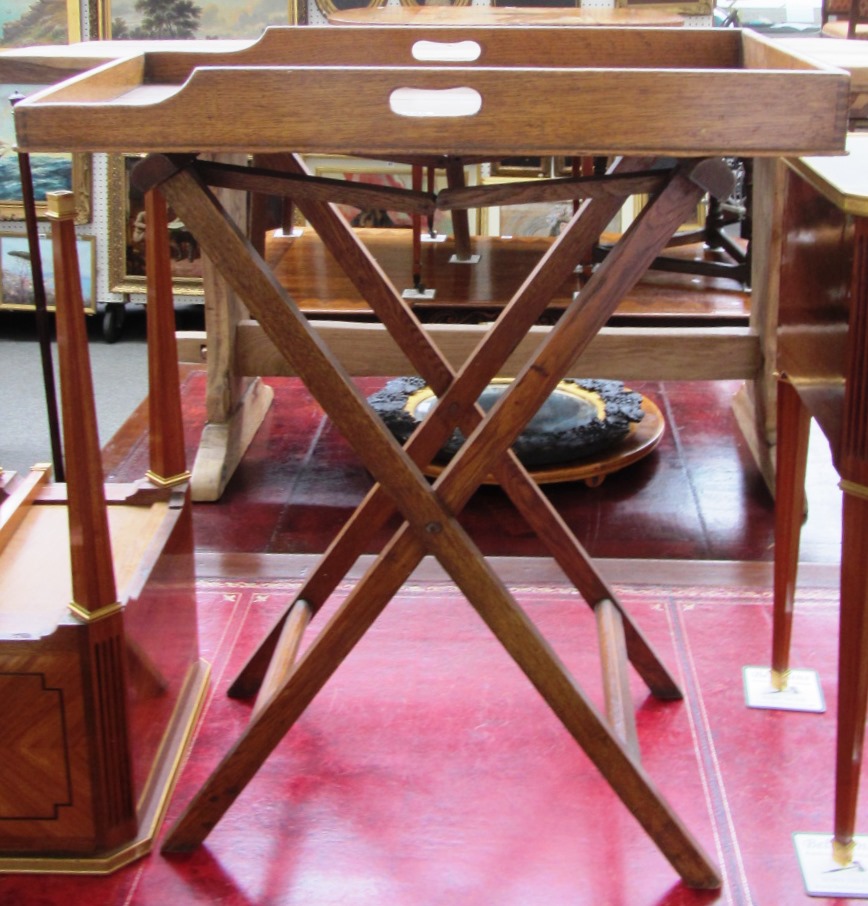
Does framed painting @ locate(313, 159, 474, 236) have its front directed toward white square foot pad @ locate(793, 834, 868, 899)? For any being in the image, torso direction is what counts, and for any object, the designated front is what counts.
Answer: yes

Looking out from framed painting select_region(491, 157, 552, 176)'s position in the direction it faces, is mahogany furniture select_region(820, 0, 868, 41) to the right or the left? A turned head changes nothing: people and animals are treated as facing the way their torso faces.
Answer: on its left

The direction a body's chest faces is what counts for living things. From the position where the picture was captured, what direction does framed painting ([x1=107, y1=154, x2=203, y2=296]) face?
facing the viewer

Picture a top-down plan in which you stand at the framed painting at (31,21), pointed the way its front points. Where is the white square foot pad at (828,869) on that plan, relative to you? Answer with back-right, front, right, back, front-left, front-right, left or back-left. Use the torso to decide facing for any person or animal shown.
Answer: front

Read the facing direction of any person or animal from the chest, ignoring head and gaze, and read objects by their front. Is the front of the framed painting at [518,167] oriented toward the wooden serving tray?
yes

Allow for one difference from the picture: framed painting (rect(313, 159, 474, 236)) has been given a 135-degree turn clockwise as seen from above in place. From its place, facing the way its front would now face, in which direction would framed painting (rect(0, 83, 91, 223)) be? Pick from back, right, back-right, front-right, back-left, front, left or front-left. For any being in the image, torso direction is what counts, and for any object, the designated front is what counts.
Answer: front-left

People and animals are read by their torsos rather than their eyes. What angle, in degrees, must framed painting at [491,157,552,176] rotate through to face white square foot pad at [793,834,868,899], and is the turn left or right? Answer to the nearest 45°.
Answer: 0° — it already faces it

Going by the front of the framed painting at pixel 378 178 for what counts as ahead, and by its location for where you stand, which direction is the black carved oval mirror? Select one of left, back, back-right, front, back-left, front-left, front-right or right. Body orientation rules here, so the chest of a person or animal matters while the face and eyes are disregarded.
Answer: front

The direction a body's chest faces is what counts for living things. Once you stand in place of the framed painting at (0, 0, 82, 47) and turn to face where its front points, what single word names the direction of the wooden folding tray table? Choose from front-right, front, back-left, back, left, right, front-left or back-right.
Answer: front

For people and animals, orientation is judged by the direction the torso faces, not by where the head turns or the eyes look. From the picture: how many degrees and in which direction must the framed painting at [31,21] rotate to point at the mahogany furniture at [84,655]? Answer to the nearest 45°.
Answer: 0° — it already faces it

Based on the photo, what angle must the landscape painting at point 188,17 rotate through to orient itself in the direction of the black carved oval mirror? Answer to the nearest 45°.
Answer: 0° — it already faces it

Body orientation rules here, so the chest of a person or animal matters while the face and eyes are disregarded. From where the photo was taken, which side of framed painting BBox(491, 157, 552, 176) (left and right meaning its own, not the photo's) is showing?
front

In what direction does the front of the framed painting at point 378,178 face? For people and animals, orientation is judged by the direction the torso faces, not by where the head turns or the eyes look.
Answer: toward the camera
